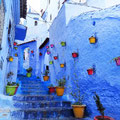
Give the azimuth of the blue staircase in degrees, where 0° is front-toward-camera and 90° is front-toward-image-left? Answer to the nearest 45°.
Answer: approximately 0°
